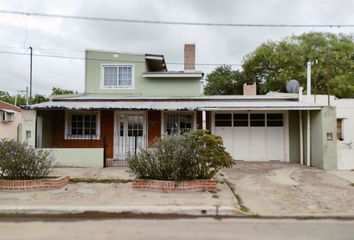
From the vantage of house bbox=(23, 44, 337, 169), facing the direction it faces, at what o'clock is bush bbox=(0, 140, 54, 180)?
The bush is roughly at 1 o'clock from the house.

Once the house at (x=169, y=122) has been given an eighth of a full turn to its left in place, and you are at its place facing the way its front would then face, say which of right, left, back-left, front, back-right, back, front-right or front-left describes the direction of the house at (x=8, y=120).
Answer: back

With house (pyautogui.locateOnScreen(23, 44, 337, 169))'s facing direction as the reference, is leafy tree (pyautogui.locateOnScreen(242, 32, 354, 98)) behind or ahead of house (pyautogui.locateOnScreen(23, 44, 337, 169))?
behind

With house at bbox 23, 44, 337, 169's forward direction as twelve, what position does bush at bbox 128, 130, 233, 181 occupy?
The bush is roughly at 12 o'clock from the house.

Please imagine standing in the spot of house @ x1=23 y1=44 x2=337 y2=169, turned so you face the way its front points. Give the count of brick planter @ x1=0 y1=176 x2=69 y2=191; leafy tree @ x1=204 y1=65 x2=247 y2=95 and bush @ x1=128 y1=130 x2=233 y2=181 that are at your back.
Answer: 1

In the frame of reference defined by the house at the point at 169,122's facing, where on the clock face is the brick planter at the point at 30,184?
The brick planter is roughly at 1 o'clock from the house.

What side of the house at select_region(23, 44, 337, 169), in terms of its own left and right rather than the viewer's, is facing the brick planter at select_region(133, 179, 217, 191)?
front

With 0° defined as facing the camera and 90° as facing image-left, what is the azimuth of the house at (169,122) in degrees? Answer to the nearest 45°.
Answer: approximately 0°

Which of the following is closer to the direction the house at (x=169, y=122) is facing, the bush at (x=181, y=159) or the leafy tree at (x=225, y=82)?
the bush
